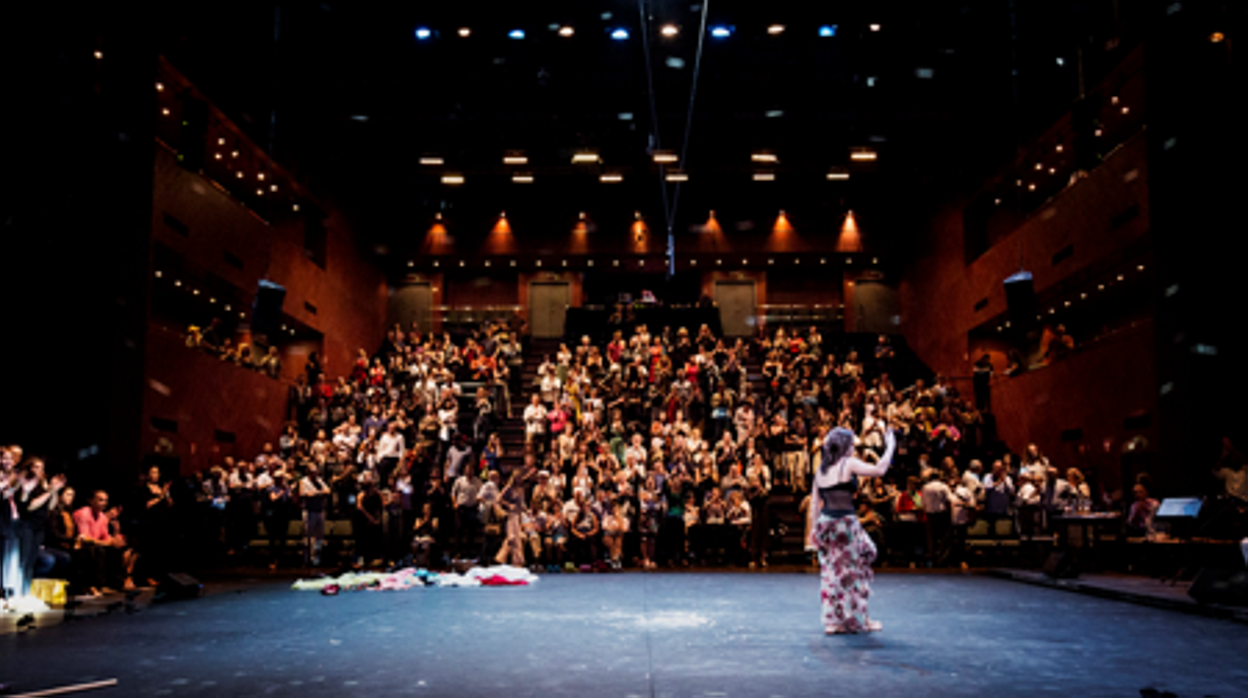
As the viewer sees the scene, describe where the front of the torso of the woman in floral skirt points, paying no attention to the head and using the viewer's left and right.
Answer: facing away from the viewer and to the right of the viewer

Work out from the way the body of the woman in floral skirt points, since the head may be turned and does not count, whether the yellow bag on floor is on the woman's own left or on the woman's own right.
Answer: on the woman's own left
